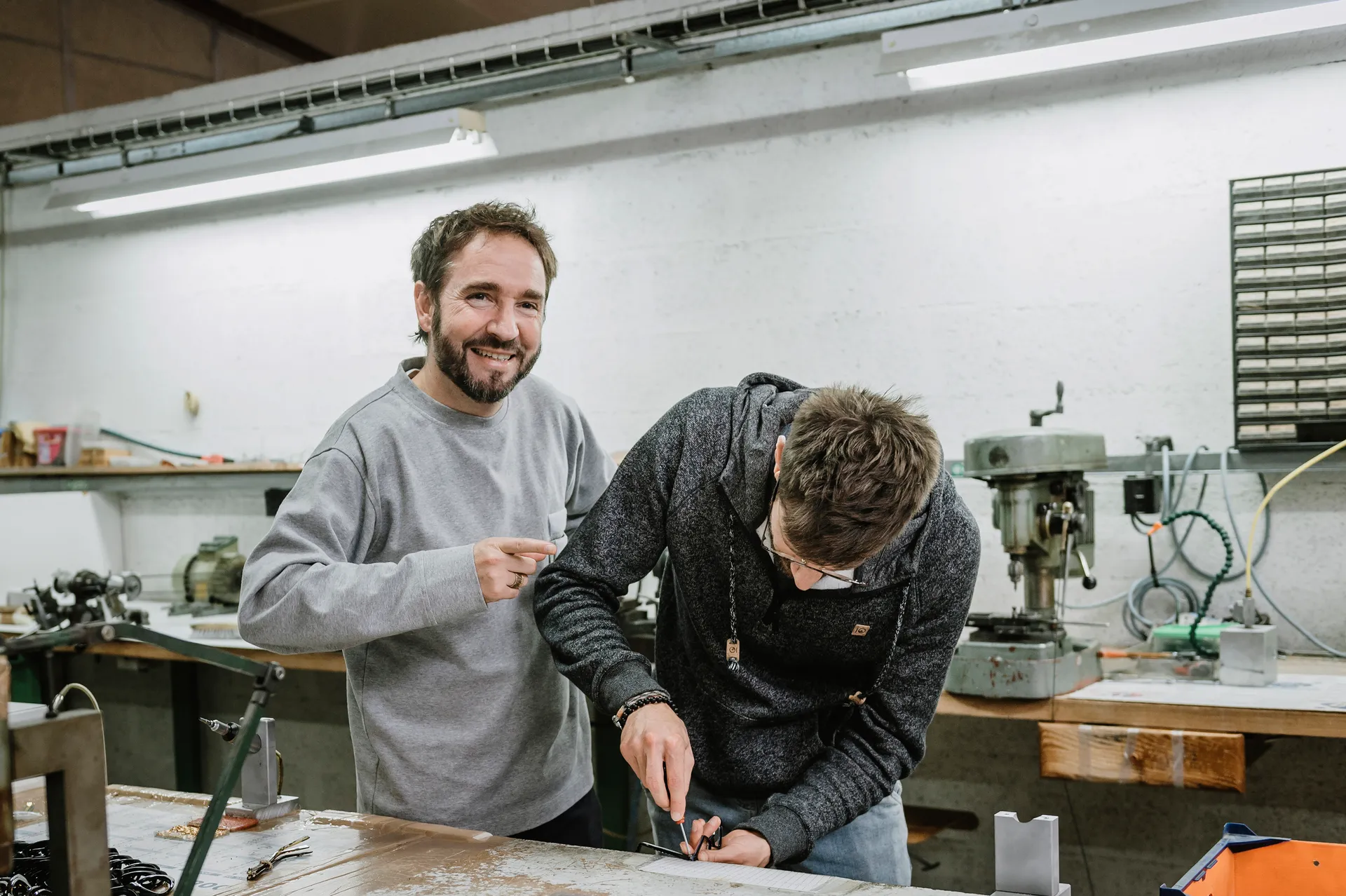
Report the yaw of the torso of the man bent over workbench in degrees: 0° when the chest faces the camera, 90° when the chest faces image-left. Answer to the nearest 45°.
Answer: approximately 0°

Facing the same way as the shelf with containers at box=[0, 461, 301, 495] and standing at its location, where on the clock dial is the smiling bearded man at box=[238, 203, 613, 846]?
The smiling bearded man is roughly at 12 o'clock from the shelf with containers.

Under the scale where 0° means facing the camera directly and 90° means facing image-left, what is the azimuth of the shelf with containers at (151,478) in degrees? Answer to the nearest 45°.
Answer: approximately 0°

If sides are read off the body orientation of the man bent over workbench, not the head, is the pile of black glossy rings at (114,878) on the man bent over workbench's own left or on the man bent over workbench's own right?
on the man bent over workbench's own right

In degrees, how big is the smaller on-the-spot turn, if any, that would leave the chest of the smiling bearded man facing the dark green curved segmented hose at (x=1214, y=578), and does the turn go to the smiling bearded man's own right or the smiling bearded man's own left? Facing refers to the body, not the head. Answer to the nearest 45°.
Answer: approximately 90° to the smiling bearded man's own left

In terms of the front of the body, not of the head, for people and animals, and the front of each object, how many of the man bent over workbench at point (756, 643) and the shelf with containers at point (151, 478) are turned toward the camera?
2

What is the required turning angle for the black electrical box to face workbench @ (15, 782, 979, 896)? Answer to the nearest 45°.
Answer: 0° — it already faces it

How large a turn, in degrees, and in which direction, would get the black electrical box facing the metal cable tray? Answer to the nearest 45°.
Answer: approximately 90° to its right
